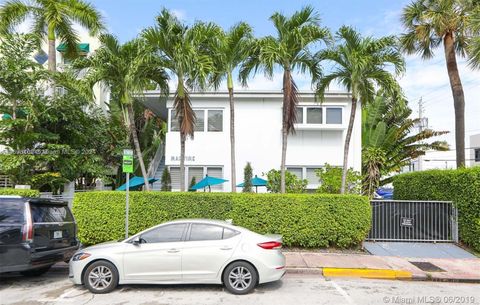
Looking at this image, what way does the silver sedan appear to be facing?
to the viewer's left

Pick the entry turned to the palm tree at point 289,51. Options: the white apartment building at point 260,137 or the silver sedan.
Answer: the white apartment building

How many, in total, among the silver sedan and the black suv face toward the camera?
0

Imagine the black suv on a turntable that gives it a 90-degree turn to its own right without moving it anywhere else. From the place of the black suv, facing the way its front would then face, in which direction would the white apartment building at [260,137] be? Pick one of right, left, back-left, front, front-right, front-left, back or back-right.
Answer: front

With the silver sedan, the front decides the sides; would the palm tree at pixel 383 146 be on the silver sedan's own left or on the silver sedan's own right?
on the silver sedan's own right

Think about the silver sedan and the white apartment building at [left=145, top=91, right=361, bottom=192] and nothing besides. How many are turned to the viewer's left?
1

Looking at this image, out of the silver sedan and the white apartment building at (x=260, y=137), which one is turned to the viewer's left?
the silver sedan

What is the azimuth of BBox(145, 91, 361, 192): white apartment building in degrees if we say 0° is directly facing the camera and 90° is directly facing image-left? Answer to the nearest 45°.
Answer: approximately 0°

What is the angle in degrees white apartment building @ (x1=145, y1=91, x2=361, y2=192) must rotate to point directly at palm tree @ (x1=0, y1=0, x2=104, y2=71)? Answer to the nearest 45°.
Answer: approximately 45° to its right

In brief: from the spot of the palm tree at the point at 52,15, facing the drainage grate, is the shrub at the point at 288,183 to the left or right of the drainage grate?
left

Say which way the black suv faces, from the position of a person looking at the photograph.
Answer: facing away from the viewer and to the left of the viewer

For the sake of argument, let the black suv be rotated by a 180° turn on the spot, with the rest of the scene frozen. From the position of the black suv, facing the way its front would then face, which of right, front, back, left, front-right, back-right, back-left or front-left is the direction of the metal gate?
front-left

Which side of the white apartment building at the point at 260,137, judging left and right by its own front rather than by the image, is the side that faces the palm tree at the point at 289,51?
front

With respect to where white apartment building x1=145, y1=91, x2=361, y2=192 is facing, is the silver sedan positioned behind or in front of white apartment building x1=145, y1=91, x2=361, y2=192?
in front
